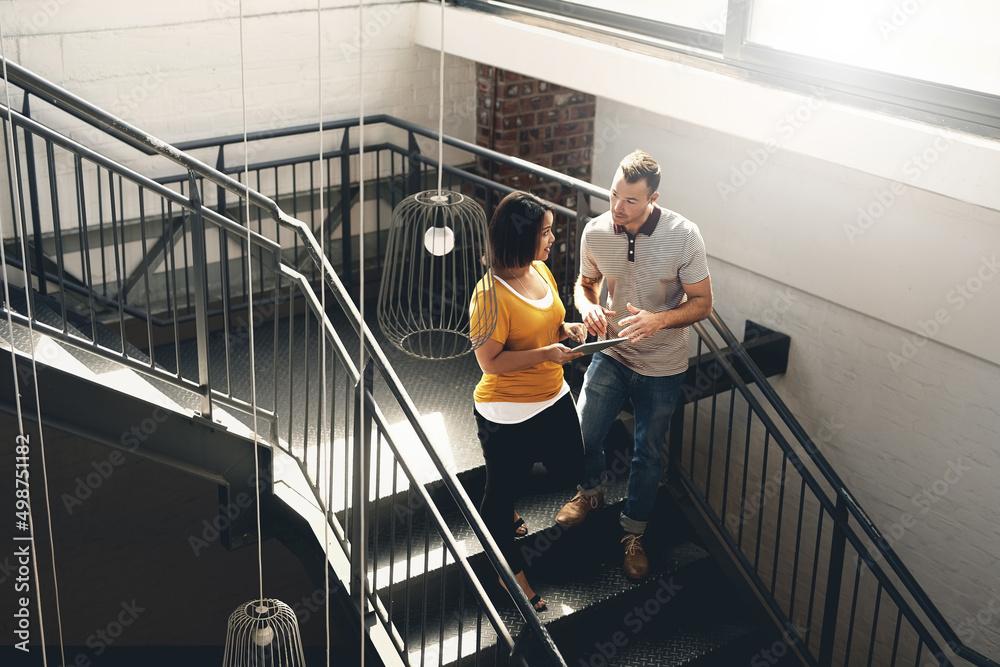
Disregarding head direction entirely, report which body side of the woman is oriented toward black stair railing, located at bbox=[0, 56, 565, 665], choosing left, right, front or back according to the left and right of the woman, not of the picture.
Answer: back

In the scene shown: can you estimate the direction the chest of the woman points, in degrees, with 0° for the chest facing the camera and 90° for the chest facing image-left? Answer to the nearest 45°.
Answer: approximately 315°

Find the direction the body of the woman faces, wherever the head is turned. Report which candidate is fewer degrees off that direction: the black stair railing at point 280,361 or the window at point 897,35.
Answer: the window

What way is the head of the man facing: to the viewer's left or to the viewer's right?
to the viewer's left

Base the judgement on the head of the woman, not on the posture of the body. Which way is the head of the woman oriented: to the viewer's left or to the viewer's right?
to the viewer's right

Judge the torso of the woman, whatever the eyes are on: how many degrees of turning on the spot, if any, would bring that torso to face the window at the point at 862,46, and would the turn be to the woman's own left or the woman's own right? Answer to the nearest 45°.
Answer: approximately 90° to the woman's own left

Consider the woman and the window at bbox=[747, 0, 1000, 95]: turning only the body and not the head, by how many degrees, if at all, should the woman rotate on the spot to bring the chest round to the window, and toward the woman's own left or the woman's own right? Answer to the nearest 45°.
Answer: approximately 90° to the woman's own left
